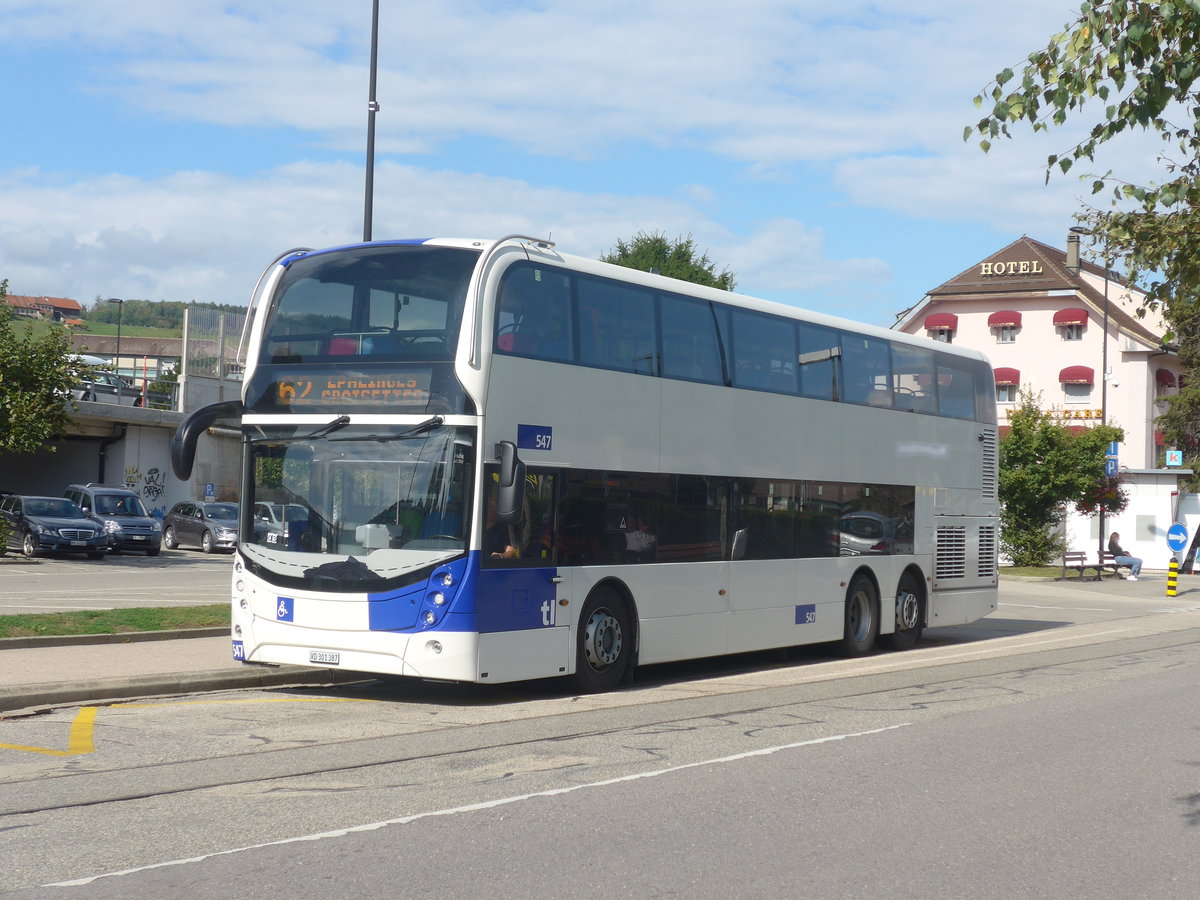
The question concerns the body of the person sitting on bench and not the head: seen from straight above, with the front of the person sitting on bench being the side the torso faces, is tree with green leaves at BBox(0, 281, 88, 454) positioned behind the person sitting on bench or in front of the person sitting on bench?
behind

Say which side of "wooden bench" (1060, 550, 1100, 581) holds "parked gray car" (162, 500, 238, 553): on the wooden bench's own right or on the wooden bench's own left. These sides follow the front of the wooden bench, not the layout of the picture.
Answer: on the wooden bench's own right

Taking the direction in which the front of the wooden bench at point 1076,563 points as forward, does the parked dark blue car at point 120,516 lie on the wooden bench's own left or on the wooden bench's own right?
on the wooden bench's own right

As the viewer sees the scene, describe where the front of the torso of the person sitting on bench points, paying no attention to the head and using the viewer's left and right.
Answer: facing to the right of the viewer

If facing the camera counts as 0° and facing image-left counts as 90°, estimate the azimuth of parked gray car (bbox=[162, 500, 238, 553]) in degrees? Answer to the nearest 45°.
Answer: approximately 315°

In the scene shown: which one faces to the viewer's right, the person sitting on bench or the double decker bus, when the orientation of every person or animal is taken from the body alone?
the person sitting on bench

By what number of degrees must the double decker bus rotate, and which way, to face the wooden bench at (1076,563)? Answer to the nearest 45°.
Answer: approximately 180°

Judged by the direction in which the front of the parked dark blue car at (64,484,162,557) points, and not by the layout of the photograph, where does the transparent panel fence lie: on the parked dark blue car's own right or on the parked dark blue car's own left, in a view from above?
on the parked dark blue car's own left
